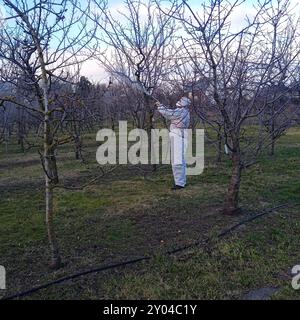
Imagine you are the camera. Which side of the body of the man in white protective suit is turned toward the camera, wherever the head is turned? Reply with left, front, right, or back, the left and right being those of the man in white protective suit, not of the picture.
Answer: left
